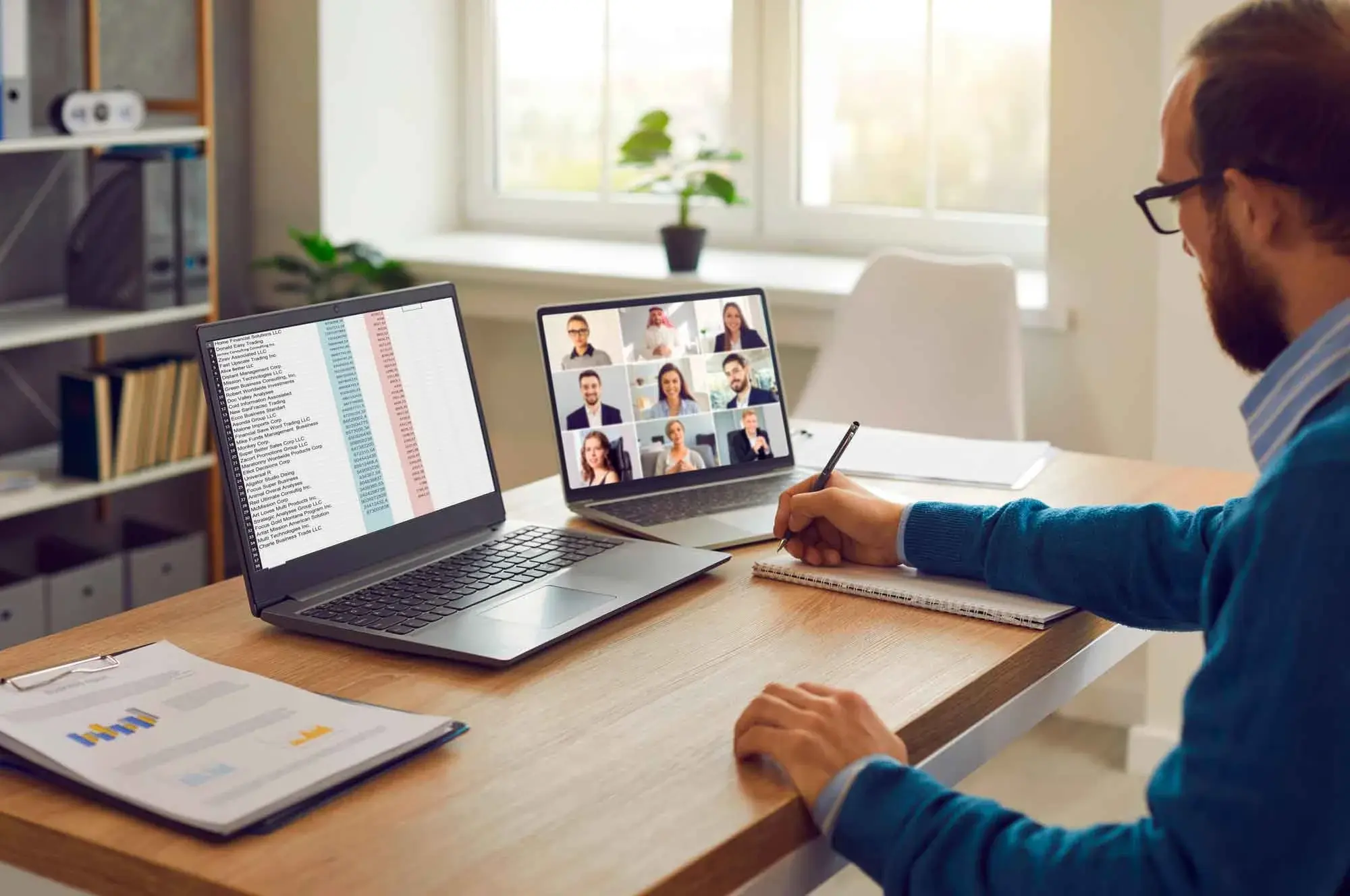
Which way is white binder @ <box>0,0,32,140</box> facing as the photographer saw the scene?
facing the viewer

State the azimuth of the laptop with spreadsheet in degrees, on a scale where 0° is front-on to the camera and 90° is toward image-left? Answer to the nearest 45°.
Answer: approximately 315°

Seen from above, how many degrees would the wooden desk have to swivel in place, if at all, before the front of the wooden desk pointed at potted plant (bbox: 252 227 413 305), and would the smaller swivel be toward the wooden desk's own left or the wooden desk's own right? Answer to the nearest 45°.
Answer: approximately 135° to the wooden desk's own left

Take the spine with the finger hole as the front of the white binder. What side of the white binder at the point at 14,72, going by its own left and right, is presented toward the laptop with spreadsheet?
front

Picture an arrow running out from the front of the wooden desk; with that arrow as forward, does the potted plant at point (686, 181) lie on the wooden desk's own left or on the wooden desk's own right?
on the wooden desk's own left

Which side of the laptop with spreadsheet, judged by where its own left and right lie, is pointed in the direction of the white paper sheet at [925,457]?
left

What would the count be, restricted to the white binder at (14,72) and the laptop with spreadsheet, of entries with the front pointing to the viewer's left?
0

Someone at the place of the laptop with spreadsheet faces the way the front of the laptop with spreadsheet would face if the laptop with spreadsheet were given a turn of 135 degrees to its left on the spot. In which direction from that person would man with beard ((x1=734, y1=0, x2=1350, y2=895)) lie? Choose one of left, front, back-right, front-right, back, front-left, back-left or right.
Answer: back-right

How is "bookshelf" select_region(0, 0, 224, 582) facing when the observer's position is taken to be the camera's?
facing the viewer and to the right of the viewer
